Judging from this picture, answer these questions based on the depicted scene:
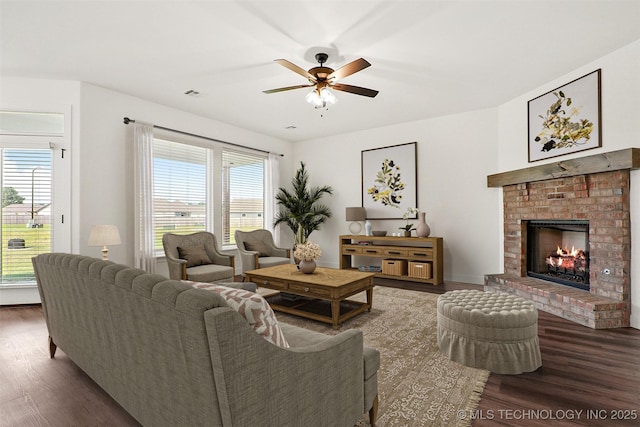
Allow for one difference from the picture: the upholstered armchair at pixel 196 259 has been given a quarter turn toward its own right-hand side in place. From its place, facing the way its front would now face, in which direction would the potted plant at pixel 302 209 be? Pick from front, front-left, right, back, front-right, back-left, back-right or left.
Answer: back

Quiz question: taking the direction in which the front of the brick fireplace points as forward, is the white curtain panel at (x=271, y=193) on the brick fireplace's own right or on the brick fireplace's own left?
on the brick fireplace's own right

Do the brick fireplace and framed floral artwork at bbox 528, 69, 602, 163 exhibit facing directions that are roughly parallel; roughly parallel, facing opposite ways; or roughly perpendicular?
roughly parallel

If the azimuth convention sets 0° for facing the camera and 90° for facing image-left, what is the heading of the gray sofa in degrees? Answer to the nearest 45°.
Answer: approximately 225°

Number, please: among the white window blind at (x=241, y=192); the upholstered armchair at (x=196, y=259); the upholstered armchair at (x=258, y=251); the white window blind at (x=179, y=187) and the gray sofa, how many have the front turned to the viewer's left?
0

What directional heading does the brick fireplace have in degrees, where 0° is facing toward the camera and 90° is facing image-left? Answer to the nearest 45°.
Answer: approximately 45°

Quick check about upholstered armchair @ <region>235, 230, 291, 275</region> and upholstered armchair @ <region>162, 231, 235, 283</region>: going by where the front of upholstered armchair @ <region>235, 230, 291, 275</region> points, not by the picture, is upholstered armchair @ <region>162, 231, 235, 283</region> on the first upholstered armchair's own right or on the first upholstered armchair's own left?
on the first upholstered armchair's own right

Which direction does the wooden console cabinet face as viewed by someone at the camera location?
facing the viewer and to the left of the viewer

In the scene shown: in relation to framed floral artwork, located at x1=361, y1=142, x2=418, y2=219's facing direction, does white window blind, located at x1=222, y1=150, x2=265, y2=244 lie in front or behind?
in front

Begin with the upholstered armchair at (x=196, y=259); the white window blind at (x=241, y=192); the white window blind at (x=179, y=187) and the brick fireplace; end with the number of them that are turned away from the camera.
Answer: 0

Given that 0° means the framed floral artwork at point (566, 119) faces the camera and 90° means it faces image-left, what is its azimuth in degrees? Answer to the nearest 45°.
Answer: approximately 45°

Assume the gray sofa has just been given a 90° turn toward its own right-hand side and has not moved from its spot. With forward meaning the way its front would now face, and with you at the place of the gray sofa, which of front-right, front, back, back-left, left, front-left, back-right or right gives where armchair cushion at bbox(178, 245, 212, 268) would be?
back-left

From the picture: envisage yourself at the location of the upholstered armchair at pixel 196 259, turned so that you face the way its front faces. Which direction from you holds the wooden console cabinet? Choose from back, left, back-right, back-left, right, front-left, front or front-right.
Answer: front-left

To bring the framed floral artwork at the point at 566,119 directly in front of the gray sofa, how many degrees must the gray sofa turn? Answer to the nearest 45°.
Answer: approximately 45° to its right

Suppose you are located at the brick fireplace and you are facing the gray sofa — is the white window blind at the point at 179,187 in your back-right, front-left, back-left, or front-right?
front-right

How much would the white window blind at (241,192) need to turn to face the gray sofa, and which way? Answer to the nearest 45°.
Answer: approximately 45° to its right

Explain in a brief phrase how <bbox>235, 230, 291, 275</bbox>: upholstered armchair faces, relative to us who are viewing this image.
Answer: facing the viewer and to the right of the viewer

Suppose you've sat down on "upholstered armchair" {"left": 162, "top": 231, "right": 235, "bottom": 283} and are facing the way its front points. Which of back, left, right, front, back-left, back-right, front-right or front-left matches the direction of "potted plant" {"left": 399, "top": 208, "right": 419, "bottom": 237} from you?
front-left

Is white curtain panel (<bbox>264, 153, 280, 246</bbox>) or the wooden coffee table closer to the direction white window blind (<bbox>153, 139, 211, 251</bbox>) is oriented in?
the wooden coffee table
